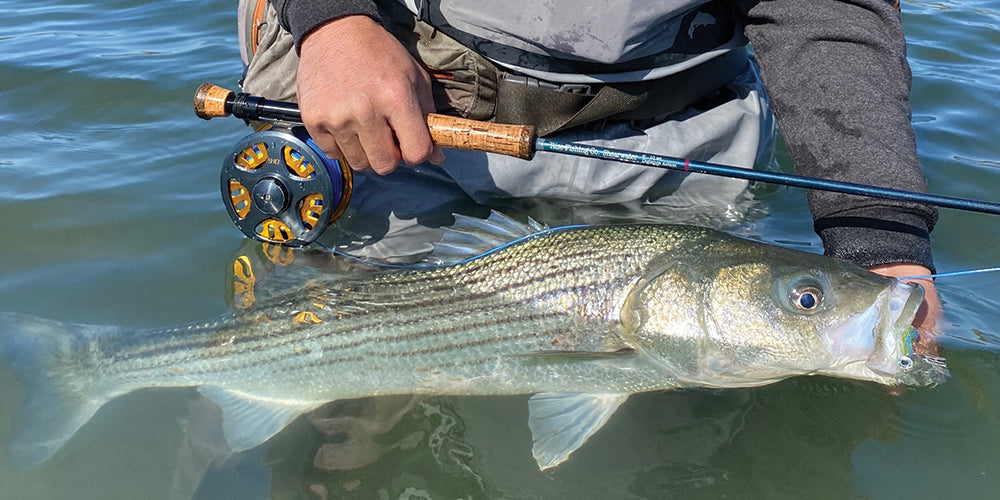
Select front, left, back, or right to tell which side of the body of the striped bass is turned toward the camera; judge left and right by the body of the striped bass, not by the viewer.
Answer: right
